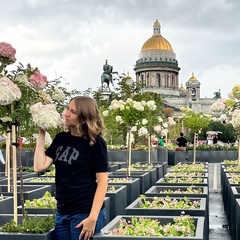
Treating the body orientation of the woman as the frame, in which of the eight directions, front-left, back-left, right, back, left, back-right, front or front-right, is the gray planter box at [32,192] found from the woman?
back-right

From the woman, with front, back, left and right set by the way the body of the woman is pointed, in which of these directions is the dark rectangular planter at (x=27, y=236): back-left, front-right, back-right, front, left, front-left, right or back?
right

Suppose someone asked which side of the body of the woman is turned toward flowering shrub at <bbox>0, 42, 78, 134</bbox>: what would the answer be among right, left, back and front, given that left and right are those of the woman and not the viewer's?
right

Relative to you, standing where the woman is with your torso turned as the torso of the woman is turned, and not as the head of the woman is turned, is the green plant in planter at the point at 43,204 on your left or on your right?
on your right

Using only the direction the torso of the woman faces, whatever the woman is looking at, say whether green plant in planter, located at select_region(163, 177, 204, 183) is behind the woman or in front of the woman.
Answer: behind

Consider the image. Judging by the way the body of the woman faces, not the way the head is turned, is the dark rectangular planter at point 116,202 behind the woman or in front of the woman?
behind

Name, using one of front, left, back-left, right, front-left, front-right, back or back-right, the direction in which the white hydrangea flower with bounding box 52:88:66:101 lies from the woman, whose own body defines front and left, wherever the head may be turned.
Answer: back-right

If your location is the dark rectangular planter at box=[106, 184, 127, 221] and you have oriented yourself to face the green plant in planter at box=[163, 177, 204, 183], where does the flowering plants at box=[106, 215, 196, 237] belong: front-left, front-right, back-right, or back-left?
back-right

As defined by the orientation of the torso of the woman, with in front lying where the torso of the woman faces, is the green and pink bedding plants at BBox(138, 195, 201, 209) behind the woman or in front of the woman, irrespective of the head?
behind
